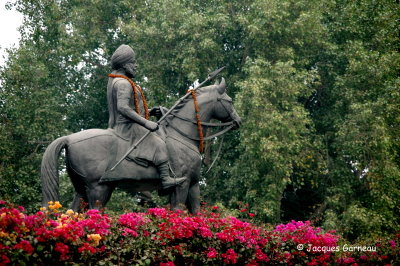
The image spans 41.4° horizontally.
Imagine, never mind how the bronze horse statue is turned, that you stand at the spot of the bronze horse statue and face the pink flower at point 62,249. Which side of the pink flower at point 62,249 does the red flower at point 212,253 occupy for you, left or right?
left

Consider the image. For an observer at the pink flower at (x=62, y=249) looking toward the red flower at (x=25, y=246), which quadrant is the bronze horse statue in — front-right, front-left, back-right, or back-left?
back-right

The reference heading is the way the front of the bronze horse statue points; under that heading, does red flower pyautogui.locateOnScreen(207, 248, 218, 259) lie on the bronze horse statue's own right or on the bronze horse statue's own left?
on the bronze horse statue's own right

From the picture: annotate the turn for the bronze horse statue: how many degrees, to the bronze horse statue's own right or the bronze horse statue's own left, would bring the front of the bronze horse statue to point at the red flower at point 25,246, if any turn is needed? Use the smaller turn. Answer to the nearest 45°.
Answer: approximately 90° to the bronze horse statue's own right

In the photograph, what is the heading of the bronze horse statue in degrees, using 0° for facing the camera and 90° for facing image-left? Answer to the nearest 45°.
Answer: approximately 270°

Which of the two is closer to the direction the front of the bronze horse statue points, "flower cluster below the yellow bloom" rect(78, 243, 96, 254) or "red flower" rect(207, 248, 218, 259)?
the red flower

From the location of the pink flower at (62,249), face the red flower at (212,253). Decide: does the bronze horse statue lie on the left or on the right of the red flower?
left
